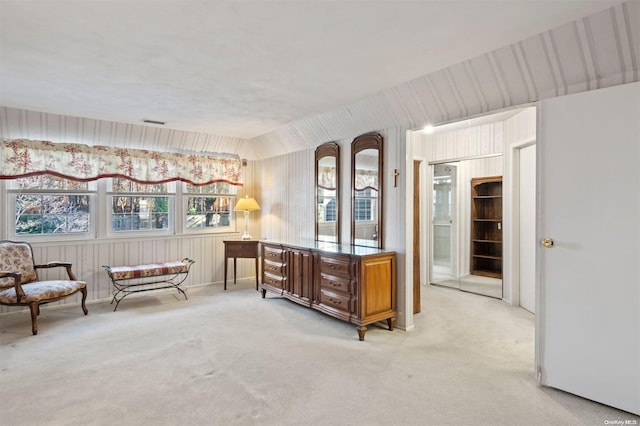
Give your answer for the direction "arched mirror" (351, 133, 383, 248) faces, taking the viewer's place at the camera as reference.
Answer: facing the viewer and to the left of the viewer

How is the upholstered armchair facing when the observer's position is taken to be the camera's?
facing the viewer and to the right of the viewer

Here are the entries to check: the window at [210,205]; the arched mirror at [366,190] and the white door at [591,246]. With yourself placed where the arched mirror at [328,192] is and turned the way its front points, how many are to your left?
2

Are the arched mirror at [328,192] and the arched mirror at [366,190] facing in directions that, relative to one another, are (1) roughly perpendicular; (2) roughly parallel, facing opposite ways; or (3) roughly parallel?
roughly parallel

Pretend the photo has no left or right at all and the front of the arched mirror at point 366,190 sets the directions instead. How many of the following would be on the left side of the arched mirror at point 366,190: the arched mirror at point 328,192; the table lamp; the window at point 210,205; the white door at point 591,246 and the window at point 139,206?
1

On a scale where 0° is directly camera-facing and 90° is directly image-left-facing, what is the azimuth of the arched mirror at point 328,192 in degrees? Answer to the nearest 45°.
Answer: approximately 45°

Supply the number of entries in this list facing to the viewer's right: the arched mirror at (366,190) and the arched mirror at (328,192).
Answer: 0

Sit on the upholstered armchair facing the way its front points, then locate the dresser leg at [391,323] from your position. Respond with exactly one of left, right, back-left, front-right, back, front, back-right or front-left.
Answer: front

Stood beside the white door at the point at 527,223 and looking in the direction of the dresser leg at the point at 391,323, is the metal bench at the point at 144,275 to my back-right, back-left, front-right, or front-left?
front-right

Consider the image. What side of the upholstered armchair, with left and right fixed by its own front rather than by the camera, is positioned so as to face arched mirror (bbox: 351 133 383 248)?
front
